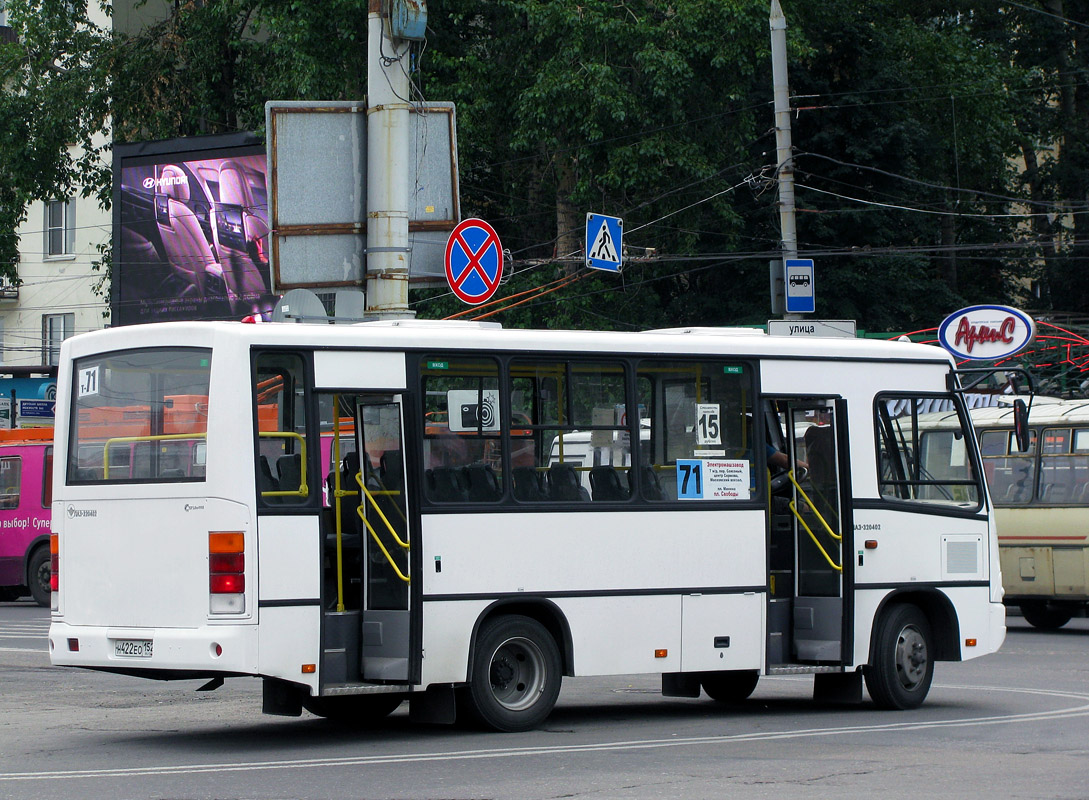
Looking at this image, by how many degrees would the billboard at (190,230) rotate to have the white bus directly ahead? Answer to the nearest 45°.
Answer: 0° — it already faces it

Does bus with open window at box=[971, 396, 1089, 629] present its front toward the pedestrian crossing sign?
yes

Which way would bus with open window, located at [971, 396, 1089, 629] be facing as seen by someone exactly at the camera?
facing to the left of the viewer

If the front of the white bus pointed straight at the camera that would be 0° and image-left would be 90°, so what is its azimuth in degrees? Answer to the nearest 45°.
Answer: approximately 225°

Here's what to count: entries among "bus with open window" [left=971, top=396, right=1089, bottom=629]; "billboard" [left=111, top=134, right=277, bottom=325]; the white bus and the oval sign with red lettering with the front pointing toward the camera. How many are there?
2

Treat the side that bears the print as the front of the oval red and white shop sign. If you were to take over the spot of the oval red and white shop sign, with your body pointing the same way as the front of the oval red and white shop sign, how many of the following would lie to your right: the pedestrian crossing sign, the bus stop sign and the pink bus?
3
